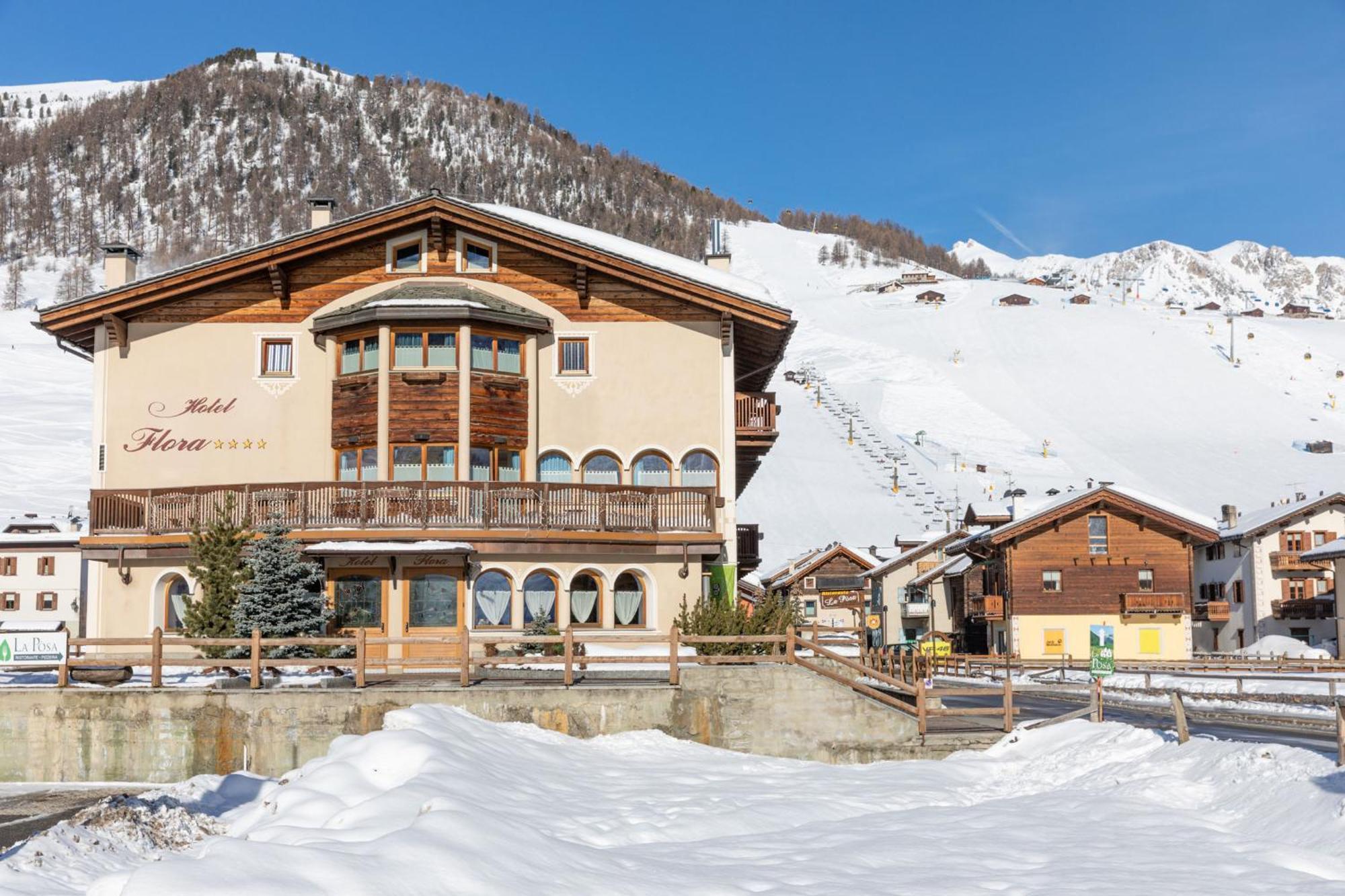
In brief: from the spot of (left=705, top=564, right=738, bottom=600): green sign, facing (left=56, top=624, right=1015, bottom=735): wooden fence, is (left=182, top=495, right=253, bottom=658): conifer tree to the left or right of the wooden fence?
right

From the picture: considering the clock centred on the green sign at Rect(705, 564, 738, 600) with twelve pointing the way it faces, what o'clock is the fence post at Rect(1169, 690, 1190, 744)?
The fence post is roughly at 11 o'clock from the green sign.

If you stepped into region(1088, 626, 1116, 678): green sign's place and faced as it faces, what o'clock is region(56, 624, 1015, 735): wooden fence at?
The wooden fence is roughly at 2 o'clock from the green sign.

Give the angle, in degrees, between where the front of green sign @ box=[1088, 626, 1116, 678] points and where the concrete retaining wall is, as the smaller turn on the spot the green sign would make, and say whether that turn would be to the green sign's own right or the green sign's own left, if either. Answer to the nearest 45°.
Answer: approximately 45° to the green sign's own right

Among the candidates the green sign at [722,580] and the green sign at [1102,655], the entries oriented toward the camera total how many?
2

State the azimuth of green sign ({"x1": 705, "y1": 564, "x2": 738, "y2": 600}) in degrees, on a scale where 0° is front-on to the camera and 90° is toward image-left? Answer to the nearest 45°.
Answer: approximately 0°

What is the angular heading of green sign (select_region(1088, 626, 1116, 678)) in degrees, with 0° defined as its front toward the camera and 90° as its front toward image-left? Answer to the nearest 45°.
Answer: approximately 0°

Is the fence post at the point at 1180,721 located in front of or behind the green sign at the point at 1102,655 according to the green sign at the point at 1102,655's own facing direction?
in front

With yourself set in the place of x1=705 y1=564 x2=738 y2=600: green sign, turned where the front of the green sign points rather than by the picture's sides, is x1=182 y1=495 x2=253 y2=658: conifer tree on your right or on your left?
on your right

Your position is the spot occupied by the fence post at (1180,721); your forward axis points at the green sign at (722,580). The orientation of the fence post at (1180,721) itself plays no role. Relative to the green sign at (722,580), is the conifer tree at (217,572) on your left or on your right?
left

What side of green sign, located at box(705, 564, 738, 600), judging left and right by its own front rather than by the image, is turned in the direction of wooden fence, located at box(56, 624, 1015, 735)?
front
